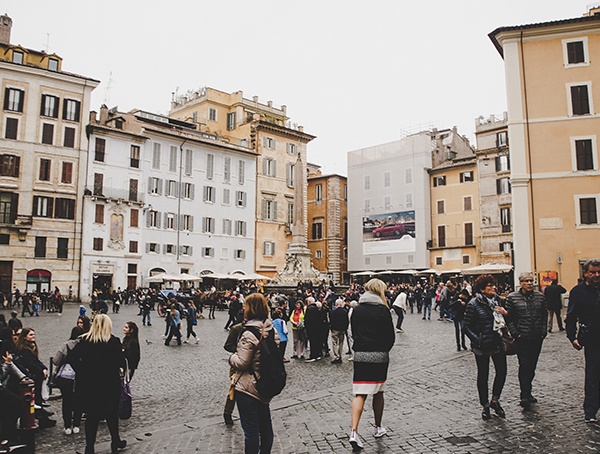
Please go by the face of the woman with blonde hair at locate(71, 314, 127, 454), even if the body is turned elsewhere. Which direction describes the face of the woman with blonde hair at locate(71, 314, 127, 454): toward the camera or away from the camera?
away from the camera

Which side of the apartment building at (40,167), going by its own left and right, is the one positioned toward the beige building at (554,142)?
front

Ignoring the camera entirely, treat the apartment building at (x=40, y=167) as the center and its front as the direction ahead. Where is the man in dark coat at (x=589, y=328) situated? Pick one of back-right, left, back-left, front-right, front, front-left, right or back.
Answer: front-right

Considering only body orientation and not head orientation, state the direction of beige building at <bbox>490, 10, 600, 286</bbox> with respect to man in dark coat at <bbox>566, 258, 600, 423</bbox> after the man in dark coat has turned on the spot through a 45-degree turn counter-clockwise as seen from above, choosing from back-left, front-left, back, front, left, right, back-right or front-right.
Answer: back-left

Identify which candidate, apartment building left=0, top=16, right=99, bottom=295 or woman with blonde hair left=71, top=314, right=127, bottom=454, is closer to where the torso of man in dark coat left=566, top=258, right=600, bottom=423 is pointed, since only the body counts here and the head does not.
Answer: the woman with blonde hair

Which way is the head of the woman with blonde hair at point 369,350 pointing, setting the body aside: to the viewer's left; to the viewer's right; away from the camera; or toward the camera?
away from the camera

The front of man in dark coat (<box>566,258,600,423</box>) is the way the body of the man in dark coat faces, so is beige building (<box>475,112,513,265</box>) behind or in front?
behind

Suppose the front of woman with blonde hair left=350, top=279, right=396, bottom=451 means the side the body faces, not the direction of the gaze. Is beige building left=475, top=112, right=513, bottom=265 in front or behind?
in front

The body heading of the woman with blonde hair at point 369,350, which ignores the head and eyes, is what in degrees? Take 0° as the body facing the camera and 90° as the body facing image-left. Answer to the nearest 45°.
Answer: approximately 180°

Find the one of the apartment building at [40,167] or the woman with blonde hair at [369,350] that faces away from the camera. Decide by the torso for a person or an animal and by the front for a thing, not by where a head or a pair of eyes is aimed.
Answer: the woman with blonde hair

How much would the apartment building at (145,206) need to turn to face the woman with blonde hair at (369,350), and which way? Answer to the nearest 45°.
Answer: approximately 45° to its right

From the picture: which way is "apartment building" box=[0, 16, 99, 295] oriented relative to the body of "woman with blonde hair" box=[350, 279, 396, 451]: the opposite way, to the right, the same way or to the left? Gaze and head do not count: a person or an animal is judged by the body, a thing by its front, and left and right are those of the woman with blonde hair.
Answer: to the right

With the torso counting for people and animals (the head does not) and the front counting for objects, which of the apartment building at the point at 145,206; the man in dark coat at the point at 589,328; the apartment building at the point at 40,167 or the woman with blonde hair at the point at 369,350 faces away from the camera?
the woman with blonde hair

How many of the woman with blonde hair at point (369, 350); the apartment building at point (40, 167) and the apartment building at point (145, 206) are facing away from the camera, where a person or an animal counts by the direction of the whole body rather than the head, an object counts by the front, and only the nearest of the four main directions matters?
1

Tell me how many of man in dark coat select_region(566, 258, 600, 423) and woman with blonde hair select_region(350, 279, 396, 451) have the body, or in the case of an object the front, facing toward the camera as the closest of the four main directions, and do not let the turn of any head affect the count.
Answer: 1

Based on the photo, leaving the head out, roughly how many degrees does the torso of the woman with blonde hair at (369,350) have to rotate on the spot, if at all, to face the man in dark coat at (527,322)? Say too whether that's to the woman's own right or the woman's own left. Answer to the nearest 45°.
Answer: approximately 45° to the woman's own right

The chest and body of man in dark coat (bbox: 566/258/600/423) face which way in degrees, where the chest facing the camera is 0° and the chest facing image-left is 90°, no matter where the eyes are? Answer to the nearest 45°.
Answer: approximately 0°

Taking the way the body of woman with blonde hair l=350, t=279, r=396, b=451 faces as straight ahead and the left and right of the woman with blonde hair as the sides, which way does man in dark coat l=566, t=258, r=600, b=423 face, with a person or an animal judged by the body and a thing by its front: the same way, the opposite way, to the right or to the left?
the opposite way
